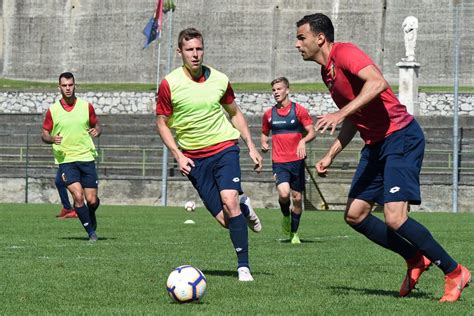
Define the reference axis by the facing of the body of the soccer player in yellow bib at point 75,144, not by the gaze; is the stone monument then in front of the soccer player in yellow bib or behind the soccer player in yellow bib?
behind

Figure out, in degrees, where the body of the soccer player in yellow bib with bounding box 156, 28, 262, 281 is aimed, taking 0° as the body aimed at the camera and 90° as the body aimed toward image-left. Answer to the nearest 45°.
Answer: approximately 0°

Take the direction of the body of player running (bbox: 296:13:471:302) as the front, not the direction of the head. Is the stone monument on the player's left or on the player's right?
on the player's right

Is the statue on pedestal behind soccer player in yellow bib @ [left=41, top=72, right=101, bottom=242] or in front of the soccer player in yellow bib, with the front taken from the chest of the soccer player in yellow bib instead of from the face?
behind

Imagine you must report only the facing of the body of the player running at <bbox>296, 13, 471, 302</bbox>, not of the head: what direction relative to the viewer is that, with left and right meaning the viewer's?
facing to the left of the viewer
